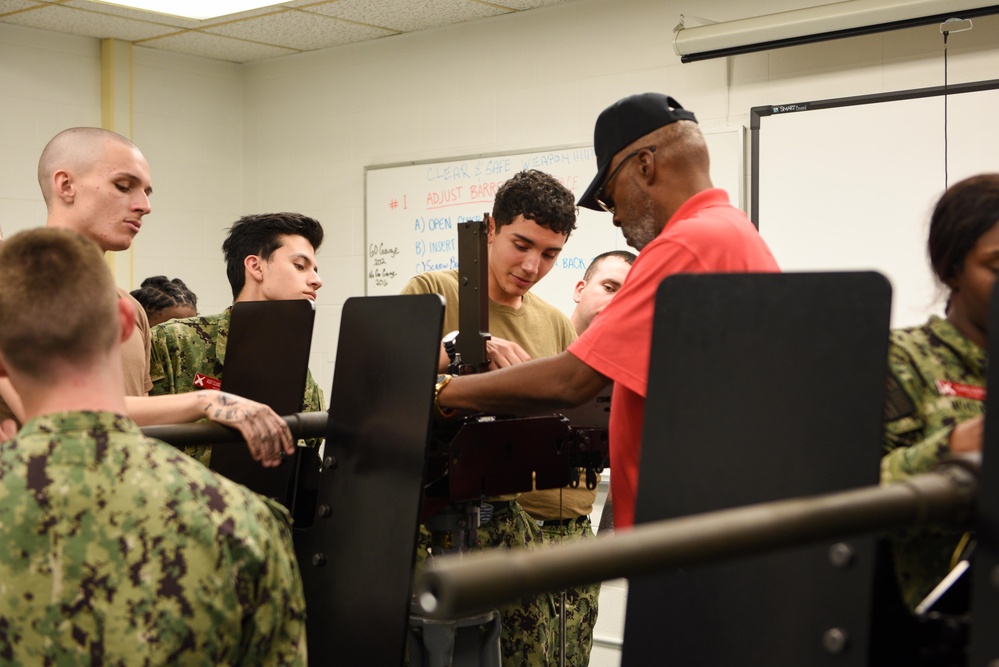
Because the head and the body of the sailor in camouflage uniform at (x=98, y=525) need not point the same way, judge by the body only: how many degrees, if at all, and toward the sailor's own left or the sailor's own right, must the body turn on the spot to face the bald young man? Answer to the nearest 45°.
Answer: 0° — they already face them

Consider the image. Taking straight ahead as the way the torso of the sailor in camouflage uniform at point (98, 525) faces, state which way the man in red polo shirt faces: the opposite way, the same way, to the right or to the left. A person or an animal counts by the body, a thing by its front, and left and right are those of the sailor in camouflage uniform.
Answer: to the left

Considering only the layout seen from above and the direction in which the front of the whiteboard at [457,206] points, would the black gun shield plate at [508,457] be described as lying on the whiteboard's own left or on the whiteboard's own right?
on the whiteboard's own left

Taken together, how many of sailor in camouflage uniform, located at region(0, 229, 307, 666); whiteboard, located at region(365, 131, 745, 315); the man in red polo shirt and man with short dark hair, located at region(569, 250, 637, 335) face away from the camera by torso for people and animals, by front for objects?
1

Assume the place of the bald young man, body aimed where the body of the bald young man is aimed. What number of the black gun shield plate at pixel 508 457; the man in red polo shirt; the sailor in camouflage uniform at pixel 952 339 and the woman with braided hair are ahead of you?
3

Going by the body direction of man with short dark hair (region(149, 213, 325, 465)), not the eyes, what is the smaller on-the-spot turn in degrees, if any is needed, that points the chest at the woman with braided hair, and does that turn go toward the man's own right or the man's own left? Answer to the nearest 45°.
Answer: approximately 135° to the man's own left

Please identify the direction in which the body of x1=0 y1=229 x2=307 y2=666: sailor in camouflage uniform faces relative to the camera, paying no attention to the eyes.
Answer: away from the camera

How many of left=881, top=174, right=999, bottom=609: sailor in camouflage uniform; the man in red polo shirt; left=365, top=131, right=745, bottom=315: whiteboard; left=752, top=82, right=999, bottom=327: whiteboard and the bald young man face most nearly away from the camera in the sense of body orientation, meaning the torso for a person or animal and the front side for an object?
0

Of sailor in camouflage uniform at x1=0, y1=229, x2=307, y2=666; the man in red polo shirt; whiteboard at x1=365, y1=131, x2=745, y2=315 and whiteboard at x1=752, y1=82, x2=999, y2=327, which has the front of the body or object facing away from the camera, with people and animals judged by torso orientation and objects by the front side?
the sailor in camouflage uniform

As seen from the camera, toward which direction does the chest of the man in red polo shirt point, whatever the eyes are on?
to the viewer's left

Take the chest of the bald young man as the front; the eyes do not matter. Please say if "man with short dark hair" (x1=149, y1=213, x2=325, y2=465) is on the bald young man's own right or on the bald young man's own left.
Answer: on the bald young man's own left

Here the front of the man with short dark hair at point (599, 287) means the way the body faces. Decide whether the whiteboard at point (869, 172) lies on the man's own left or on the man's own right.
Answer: on the man's own left

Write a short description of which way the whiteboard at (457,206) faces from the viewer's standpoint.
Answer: facing the viewer and to the left of the viewer

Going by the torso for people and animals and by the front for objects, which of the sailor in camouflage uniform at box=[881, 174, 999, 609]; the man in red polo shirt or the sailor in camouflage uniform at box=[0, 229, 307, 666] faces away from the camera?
the sailor in camouflage uniform at box=[0, 229, 307, 666]

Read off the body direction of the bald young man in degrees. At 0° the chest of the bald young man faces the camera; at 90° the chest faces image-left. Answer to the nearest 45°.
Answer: approximately 315°
